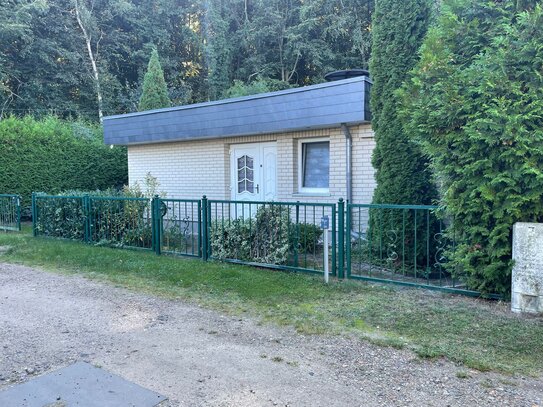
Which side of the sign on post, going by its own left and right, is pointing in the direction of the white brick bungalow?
back

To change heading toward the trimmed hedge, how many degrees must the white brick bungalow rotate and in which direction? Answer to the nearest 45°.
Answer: approximately 90° to its right

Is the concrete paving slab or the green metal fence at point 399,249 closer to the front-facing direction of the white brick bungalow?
the concrete paving slab

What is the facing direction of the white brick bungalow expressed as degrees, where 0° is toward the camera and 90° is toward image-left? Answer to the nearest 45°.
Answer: approximately 45°

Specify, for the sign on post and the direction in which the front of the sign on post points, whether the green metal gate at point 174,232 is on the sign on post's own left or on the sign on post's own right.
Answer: on the sign on post's own right

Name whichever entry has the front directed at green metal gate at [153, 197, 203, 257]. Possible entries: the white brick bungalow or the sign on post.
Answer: the white brick bungalow

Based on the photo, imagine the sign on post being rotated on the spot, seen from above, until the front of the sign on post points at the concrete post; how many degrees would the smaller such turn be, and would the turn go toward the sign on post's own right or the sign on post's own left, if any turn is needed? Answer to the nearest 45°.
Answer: approximately 45° to the sign on post's own left

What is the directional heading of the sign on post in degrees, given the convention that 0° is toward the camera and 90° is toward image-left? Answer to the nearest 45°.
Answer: approximately 0°

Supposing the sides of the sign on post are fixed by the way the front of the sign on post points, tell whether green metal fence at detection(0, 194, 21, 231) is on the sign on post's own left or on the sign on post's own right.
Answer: on the sign on post's own right

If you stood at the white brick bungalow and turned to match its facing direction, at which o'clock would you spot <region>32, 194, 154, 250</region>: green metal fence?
The green metal fence is roughly at 1 o'clock from the white brick bungalow.
